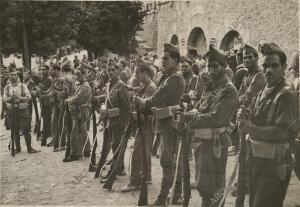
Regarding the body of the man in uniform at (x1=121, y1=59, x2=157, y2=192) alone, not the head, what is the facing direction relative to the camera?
to the viewer's left

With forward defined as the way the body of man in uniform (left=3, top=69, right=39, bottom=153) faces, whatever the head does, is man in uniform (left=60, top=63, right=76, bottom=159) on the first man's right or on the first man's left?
on the first man's left

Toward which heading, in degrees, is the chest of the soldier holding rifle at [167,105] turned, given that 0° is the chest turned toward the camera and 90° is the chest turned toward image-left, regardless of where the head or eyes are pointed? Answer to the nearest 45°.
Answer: approximately 90°

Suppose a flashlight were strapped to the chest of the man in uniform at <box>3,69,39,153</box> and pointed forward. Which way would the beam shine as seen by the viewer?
toward the camera

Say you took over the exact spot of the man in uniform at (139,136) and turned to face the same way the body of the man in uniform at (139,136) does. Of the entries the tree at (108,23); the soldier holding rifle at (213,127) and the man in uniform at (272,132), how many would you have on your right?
1

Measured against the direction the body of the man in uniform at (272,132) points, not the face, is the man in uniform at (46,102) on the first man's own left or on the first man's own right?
on the first man's own right

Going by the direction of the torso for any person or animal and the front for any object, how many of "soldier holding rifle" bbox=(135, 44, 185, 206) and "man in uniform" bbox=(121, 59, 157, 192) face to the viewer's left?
2

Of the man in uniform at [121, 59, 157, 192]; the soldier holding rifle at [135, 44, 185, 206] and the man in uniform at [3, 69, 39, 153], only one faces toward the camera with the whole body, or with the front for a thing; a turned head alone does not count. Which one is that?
the man in uniform at [3, 69, 39, 153]

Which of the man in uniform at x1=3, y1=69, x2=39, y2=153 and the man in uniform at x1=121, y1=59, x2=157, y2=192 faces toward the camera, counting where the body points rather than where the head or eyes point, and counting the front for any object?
the man in uniform at x1=3, y1=69, x2=39, y2=153

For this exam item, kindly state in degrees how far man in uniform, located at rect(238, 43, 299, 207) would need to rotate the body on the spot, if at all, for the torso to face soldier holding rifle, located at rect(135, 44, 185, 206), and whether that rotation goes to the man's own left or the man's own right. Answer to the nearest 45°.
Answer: approximately 90° to the man's own right

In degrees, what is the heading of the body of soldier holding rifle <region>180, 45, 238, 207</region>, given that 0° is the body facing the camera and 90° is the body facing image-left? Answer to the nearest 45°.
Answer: approximately 45°

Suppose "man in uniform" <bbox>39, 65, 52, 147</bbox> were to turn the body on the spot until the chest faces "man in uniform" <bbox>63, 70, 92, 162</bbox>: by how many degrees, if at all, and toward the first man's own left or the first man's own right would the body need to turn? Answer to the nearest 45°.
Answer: approximately 45° to the first man's own left

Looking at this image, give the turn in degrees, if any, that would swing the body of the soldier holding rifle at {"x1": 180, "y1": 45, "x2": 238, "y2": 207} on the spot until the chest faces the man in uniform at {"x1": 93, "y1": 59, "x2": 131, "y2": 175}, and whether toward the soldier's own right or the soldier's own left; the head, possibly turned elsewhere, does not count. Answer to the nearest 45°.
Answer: approximately 90° to the soldier's own right

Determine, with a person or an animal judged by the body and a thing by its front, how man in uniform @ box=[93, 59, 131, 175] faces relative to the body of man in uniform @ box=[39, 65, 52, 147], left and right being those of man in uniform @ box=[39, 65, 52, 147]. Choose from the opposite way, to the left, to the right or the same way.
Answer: the same way
